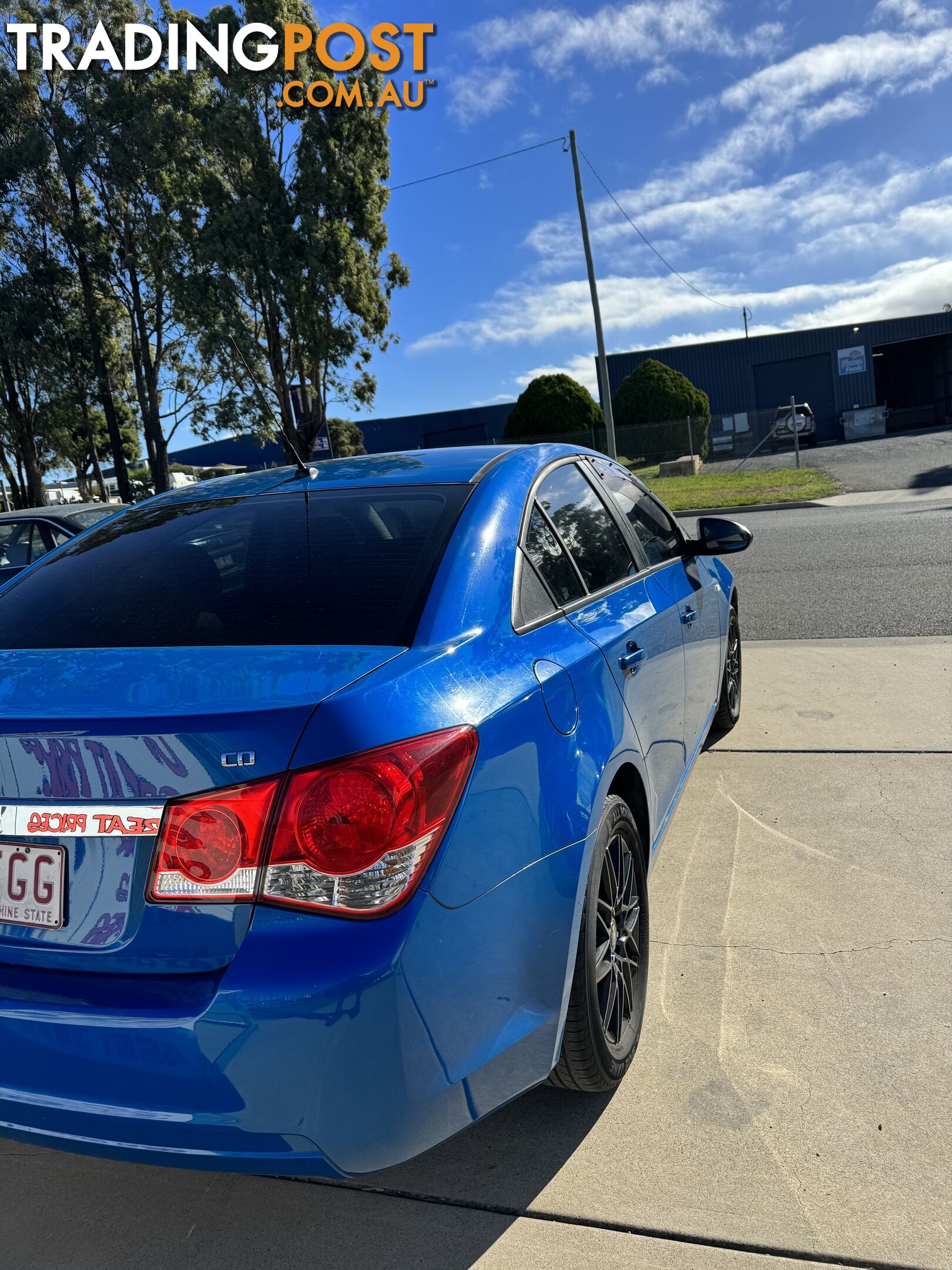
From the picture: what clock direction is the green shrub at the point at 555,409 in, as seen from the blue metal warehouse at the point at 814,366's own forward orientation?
The green shrub is roughly at 1 o'clock from the blue metal warehouse.

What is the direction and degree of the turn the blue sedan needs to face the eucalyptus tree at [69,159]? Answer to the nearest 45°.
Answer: approximately 45° to its left

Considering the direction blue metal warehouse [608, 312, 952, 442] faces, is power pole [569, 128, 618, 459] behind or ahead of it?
ahead

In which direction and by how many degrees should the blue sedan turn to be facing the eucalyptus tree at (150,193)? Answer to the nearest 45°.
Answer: approximately 45° to its left

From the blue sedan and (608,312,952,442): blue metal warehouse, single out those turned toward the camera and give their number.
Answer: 1

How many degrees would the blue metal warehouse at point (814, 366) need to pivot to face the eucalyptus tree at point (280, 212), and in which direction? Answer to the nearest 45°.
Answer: approximately 45° to its right

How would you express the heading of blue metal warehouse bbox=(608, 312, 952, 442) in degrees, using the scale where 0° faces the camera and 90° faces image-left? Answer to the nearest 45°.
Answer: approximately 0°

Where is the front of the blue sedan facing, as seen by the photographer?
facing away from the viewer and to the right of the viewer

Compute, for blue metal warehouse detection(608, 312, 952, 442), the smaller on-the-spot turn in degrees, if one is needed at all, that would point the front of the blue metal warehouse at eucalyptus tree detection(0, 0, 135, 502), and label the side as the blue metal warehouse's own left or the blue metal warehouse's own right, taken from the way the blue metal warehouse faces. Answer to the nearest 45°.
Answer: approximately 45° to the blue metal warehouse's own right

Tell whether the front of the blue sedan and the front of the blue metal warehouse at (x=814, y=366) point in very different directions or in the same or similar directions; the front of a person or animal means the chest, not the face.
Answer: very different directions

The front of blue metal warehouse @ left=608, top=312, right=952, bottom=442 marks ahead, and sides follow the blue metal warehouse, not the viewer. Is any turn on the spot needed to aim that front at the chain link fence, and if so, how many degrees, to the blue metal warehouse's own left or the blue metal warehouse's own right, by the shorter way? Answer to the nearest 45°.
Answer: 0° — it already faces it

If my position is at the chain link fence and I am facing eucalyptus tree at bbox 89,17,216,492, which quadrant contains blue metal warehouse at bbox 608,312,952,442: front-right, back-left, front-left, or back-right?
back-right
